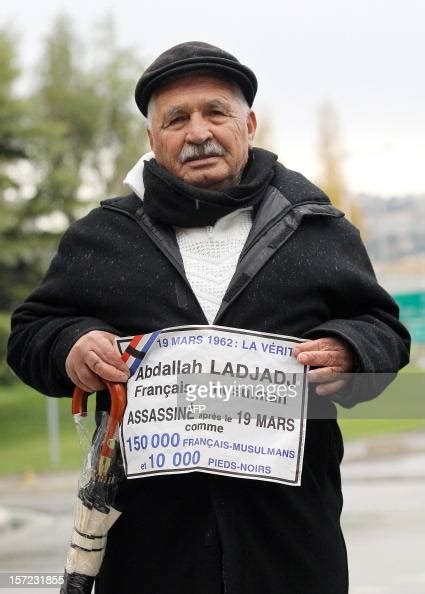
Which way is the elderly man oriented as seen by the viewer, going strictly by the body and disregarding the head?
toward the camera
